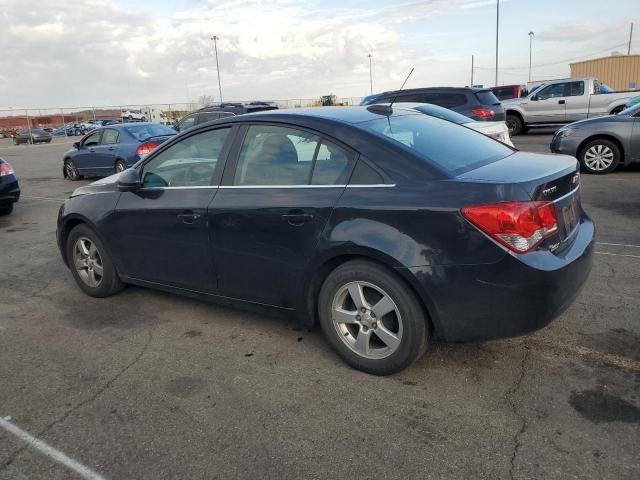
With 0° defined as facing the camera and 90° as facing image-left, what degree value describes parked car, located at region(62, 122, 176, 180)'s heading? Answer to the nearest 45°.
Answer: approximately 135°

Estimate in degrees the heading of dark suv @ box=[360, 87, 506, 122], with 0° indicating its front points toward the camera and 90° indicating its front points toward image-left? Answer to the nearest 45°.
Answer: approximately 135°

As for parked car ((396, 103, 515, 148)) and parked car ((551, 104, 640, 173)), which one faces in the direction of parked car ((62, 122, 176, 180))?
parked car ((551, 104, 640, 173))

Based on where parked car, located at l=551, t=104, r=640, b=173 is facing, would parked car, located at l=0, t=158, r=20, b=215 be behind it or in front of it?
in front

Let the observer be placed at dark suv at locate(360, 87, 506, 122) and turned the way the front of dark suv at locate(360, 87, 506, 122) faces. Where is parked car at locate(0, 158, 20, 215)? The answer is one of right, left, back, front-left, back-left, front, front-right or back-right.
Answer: left

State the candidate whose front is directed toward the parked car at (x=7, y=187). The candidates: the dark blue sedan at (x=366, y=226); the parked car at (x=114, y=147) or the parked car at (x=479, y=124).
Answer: the dark blue sedan

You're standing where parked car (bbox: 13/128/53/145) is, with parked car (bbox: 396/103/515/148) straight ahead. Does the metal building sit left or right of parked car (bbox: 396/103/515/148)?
left

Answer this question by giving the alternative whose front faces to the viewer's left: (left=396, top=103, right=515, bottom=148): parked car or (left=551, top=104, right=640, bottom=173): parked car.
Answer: (left=551, top=104, right=640, bottom=173): parked car

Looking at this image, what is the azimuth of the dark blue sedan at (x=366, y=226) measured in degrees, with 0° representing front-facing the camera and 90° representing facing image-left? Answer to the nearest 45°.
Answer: approximately 135°
